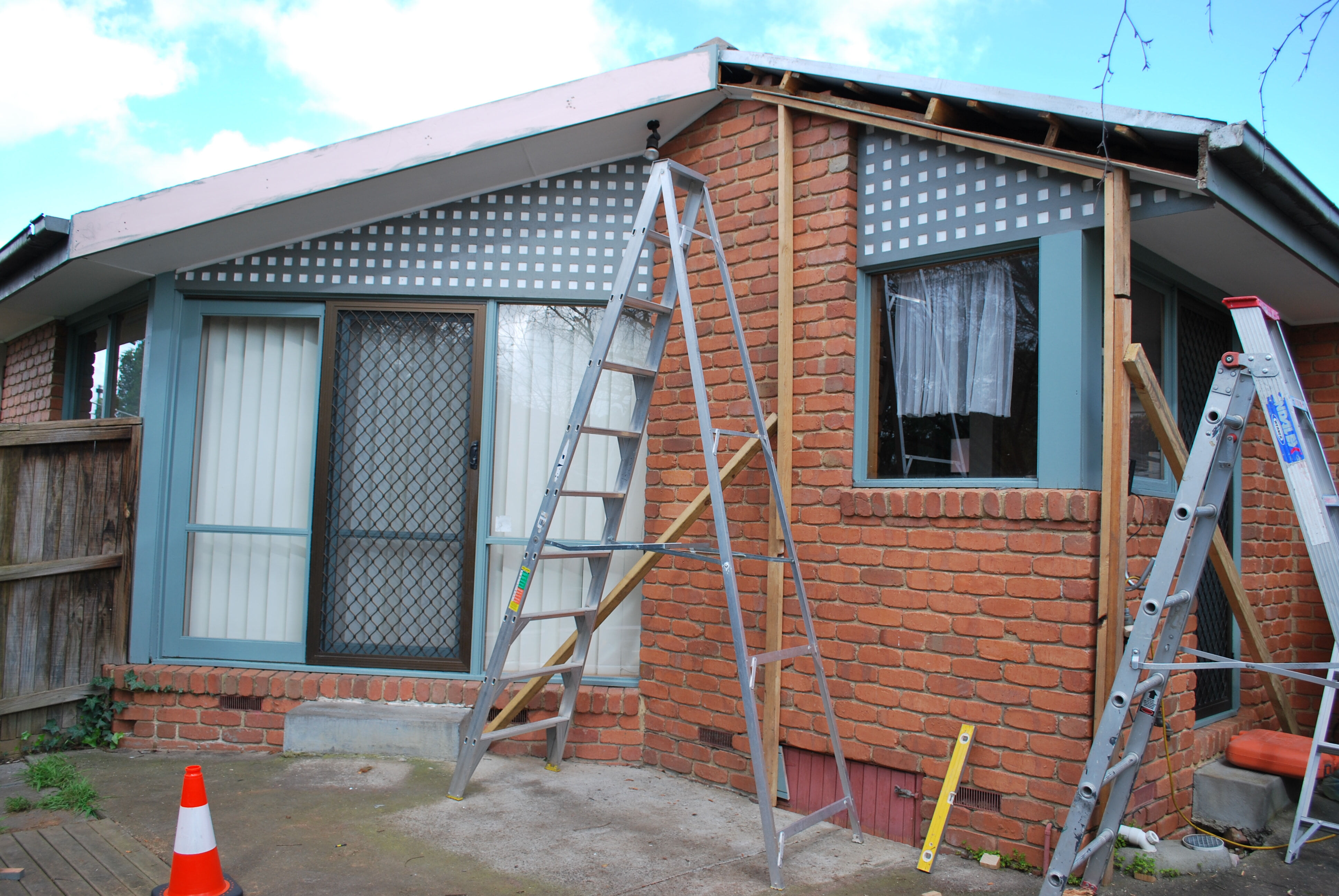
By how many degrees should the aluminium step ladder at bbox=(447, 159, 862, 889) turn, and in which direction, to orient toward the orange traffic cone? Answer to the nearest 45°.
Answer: approximately 90° to its left

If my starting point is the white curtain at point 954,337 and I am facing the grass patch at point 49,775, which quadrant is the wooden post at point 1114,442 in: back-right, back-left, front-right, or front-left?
back-left

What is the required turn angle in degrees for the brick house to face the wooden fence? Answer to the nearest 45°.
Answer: approximately 90° to its right

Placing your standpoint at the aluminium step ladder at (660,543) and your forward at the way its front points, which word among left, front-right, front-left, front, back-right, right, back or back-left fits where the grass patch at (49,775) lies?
front-left

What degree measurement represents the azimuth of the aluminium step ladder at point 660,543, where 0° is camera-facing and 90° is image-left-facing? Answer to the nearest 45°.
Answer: approximately 135°

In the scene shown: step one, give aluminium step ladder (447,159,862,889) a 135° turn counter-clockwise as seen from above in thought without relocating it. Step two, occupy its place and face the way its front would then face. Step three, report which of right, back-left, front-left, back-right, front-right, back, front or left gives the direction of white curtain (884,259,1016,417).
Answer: left

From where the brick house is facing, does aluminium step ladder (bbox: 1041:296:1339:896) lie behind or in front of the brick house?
in front

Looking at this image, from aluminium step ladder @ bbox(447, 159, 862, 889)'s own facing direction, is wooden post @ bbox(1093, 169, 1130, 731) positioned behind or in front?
behind

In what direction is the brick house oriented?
toward the camera

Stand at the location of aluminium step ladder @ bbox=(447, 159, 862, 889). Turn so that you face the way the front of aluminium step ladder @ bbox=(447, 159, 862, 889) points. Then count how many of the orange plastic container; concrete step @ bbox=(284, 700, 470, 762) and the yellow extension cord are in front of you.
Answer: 1

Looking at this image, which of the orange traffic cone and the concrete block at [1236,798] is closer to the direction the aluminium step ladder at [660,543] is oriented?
the orange traffic cone
